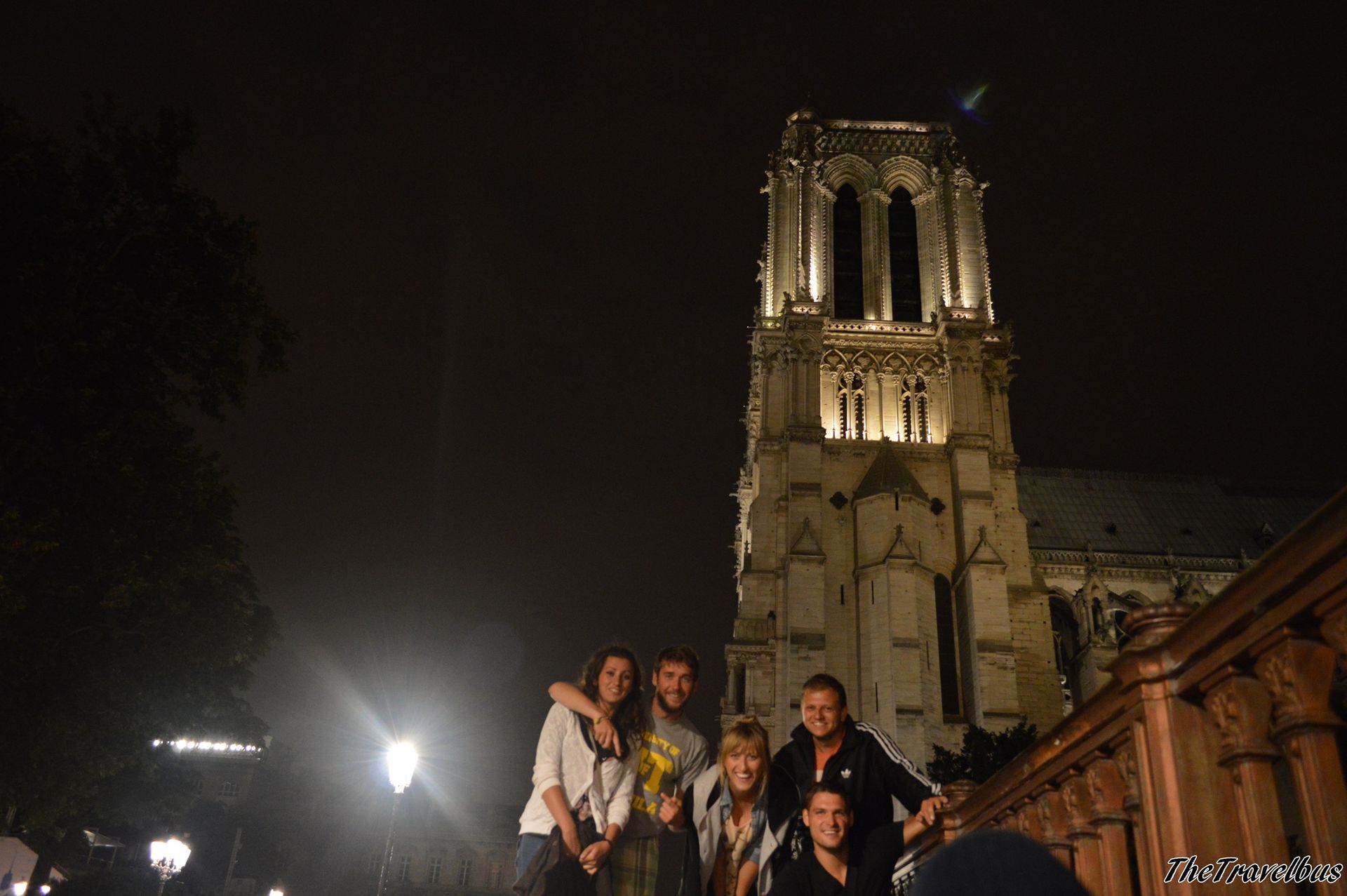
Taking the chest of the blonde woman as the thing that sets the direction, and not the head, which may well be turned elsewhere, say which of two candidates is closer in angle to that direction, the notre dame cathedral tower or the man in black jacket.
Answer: the man in black jacket

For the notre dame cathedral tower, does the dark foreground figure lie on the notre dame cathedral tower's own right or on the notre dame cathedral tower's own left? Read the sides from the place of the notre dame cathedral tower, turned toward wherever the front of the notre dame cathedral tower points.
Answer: on the notre dame cathedral tower's own left

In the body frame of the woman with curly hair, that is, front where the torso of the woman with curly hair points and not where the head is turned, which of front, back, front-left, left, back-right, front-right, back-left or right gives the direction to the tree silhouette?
back

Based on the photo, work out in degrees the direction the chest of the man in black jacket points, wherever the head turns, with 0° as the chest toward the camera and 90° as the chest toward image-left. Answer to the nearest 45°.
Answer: approximately 0°

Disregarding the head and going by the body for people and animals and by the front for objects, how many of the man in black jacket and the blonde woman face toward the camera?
2
